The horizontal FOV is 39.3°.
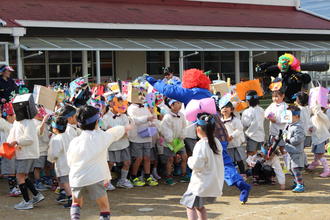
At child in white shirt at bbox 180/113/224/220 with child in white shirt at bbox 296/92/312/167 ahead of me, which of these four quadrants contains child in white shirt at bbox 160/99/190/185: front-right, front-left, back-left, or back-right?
front-left

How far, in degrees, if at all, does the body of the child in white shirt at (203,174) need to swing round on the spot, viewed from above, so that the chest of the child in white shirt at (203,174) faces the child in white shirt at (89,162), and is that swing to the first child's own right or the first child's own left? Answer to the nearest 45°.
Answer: approximately 45° to the first child's own left

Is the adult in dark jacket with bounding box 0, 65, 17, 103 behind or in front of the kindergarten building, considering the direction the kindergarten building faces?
in front

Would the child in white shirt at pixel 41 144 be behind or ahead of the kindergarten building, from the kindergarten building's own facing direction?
ahead

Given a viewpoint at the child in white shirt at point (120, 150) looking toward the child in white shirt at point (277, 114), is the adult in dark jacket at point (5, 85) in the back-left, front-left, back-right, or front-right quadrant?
back-left

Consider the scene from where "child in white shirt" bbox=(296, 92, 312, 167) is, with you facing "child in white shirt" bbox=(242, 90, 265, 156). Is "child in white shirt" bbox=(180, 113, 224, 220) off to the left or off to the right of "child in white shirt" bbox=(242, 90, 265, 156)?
left

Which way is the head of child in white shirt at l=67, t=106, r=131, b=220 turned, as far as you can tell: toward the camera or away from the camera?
away from the camera

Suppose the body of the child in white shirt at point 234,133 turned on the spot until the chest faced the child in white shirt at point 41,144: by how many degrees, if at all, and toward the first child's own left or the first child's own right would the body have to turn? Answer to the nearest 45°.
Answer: approximately 45° to the first child's own right

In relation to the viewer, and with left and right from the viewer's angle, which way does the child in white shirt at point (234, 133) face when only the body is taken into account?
facing the viewer and to the left of the viewer

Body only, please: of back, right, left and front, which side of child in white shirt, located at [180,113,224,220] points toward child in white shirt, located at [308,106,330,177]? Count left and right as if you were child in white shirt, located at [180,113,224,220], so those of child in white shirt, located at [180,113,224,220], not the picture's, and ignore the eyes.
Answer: right

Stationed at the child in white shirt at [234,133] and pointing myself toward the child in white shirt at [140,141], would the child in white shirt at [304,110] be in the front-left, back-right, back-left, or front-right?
back-right

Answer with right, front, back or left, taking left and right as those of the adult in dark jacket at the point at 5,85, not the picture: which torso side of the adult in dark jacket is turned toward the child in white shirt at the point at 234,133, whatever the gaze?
front
